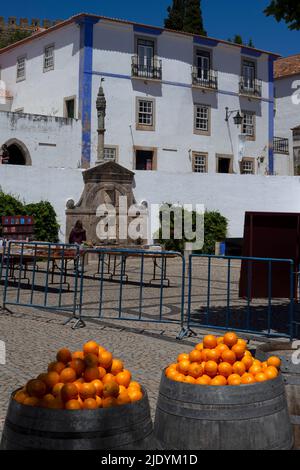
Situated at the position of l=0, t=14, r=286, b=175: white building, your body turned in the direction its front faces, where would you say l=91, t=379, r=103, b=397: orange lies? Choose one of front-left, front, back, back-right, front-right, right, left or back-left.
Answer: front-right

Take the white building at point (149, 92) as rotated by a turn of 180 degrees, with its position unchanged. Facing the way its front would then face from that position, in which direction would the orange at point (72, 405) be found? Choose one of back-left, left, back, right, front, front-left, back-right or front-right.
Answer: back-left

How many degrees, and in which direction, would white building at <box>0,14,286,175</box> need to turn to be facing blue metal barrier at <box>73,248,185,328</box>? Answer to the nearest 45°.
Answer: approximately 45° to its right

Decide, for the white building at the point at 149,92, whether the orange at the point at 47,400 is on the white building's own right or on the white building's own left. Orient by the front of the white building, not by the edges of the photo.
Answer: on the white building's own right

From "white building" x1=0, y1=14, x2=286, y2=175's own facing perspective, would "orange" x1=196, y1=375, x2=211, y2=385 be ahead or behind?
ahead

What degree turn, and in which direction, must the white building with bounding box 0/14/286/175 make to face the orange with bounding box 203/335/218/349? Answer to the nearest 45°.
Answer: approximately 45° to its right

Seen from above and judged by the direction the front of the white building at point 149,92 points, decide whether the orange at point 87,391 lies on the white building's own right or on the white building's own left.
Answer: on the white building's own right

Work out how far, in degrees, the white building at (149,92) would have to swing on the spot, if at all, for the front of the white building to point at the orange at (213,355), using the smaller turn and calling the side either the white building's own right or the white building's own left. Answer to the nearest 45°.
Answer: approximately 45° to the white building's own right

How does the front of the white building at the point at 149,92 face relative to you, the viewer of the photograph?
facing the viewer and to the right of the viewer

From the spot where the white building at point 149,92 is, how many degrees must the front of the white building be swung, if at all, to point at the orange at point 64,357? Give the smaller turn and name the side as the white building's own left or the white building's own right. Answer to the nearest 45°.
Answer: approximately 45° to the white building's own right

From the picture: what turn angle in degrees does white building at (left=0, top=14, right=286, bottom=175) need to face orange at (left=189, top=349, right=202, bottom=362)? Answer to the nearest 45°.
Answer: approximately 45° to its right

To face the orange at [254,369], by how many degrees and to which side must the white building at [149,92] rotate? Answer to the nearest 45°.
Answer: approximately 45° to its right

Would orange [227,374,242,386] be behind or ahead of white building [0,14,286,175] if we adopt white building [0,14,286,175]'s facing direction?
ahead
